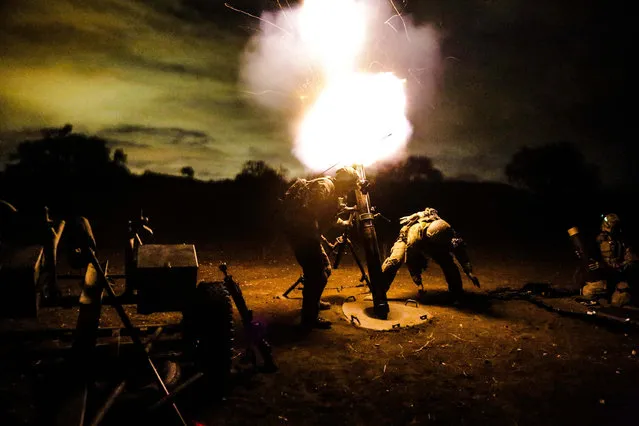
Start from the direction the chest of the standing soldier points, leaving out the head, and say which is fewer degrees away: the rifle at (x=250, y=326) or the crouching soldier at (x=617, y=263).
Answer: the crouching soldier

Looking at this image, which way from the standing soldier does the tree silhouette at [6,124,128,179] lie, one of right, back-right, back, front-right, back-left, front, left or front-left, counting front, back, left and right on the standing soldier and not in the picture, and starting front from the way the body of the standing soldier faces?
back-left

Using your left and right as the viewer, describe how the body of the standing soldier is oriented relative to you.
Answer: facing to the right of the viewer

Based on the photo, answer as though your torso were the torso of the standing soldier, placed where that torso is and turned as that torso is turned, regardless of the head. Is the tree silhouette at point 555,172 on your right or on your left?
on your left

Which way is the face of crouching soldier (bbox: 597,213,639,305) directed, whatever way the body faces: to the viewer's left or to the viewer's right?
to the viewer's left

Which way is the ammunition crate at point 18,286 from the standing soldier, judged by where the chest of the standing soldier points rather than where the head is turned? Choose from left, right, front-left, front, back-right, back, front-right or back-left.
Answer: back-right

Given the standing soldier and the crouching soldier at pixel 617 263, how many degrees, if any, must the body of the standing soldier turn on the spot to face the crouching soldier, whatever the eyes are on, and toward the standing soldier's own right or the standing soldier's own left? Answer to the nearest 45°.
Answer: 0° — they already face them

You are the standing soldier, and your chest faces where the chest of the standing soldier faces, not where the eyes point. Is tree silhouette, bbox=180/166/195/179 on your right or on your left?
on your left

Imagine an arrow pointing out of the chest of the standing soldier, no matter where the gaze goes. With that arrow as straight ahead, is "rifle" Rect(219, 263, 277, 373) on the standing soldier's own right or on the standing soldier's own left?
on the standing soldier's own right
